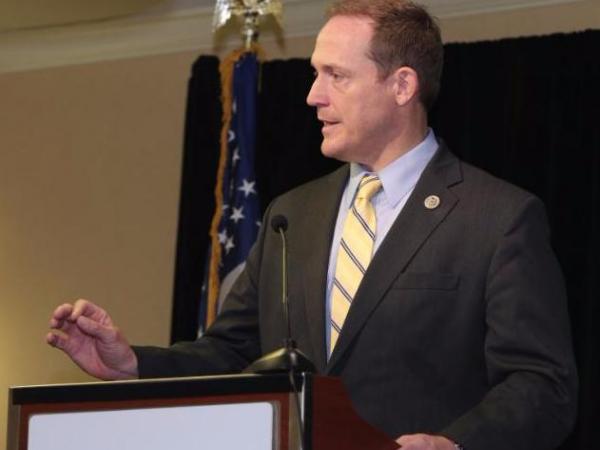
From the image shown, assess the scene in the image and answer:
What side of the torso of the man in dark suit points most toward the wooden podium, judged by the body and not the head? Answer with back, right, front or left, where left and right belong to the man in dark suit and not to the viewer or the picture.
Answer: front

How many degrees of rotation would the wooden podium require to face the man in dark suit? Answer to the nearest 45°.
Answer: approximately 180°

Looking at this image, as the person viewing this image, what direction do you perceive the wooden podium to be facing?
facing the viewer and to the left of the viewer

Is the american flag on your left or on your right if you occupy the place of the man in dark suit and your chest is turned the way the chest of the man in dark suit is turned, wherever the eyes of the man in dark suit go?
on your right

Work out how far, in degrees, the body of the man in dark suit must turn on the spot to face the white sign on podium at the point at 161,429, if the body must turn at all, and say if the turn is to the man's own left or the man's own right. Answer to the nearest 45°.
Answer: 0° — they already face it

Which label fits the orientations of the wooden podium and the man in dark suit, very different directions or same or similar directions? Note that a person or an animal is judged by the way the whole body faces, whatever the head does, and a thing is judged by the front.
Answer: same or similar directions

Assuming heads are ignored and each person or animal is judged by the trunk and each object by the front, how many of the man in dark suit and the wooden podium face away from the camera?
0

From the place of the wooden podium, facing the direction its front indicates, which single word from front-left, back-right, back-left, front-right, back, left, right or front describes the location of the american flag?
back-right

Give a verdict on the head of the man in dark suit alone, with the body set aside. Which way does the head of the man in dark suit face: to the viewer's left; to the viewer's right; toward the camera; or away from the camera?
to the viewer's left
